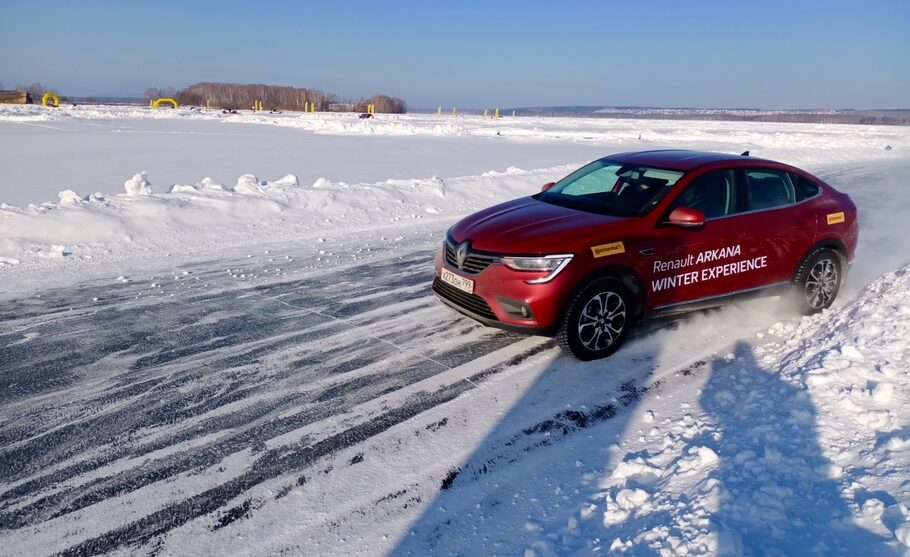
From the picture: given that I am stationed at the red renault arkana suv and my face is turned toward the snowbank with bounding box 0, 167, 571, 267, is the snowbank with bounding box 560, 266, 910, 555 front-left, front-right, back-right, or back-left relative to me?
back-left

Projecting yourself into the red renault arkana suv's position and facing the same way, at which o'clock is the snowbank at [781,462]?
The snowbank is roughly at 10 o'clock from the red renault arkana suv.

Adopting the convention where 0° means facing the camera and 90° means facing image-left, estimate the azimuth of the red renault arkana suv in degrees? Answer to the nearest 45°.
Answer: approximately 45°

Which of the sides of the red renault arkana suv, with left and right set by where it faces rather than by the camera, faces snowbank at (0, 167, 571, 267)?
right

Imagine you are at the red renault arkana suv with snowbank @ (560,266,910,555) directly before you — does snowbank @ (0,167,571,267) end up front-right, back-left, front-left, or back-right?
back-right
